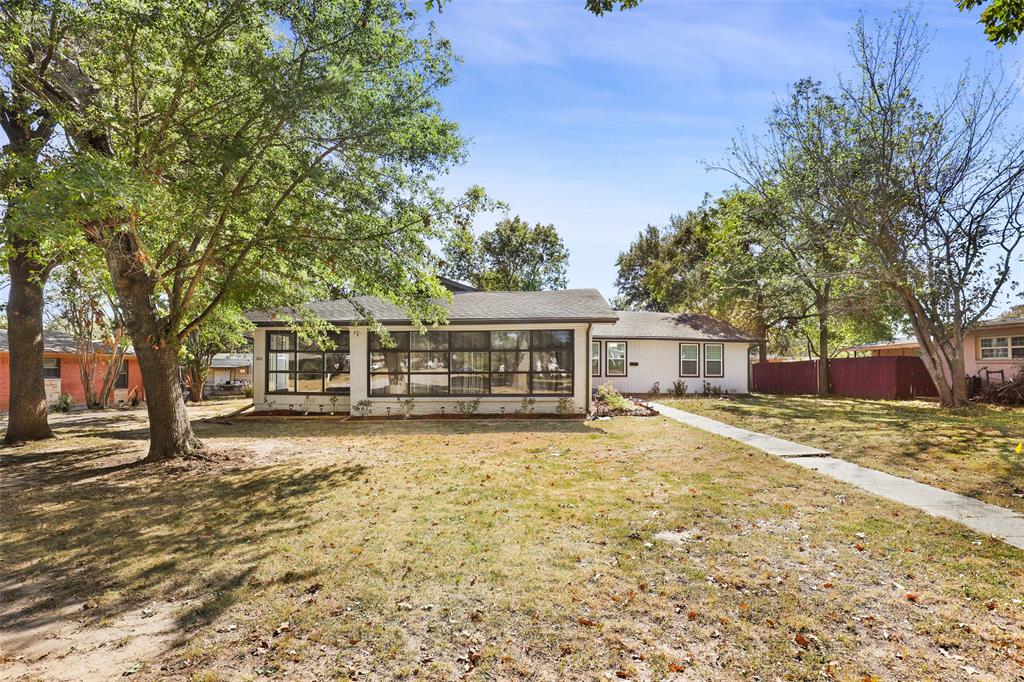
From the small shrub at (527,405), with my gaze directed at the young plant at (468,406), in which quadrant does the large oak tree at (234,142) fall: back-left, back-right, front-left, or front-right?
front-left

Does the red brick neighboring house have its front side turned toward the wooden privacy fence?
no

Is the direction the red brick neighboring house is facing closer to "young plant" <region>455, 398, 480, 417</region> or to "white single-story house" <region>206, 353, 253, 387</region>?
the young plant

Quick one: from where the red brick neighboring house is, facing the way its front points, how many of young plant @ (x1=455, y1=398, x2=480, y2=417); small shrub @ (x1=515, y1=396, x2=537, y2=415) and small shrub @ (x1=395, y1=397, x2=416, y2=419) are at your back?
0

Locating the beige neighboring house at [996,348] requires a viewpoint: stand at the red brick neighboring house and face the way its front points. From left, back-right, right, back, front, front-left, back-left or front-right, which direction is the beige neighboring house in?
front-left

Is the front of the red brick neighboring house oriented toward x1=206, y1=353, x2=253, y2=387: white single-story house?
no

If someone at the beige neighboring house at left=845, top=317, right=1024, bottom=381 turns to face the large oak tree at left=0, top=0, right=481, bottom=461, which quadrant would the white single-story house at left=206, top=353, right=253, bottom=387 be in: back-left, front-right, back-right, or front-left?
front-right

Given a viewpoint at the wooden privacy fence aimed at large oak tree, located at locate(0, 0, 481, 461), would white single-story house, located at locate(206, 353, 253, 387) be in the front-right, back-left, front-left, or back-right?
front-right

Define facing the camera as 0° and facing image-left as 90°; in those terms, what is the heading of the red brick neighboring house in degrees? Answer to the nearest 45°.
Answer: approximately 0°

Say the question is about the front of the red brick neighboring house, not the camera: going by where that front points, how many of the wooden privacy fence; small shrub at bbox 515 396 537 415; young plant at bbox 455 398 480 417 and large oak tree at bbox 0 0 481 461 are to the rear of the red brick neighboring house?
0

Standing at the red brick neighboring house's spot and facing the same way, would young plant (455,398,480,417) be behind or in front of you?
in front

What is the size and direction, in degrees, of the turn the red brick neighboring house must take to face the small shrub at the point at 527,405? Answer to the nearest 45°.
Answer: approximately 45° to its left

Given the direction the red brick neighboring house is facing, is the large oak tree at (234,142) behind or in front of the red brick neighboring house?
in front
